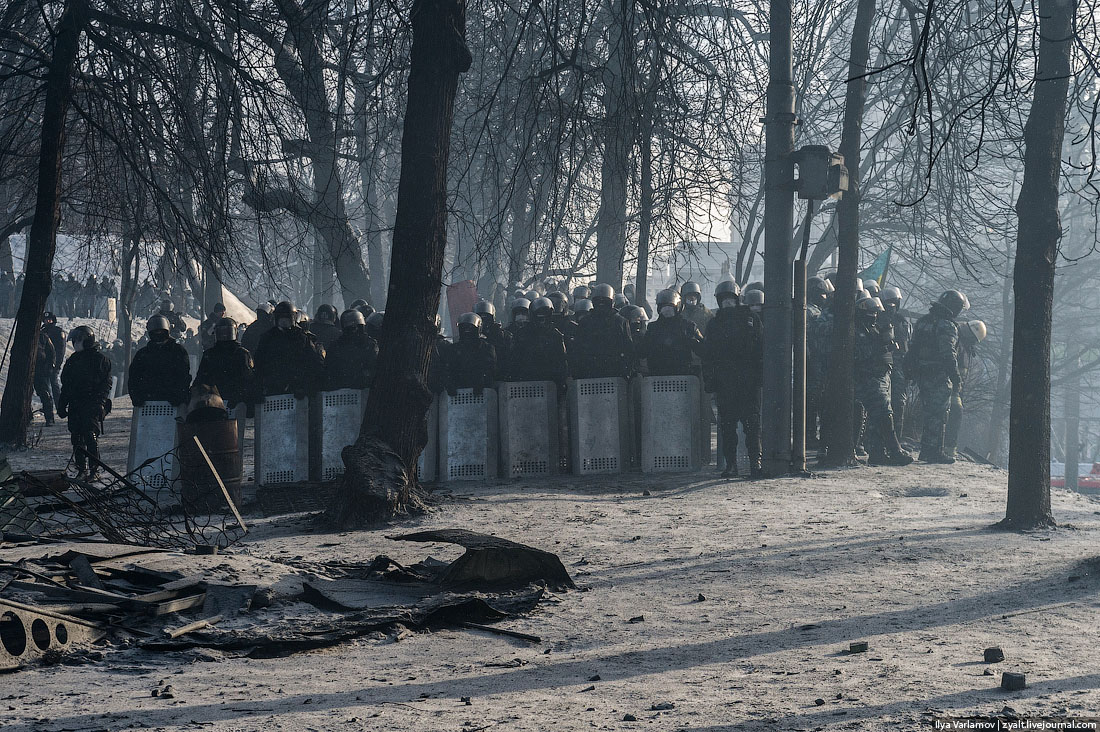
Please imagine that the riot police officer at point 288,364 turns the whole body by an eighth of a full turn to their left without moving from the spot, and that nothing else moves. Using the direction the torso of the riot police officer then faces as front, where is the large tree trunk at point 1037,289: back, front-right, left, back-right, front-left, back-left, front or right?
front

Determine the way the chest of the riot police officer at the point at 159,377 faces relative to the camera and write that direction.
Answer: toward the camera

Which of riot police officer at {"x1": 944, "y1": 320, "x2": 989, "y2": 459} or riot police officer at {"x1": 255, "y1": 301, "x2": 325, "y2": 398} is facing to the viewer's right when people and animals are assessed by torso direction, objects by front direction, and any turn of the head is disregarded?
riot police officer at {"x1": 944, "y1": 320, "x2": 989, "y2": 459}

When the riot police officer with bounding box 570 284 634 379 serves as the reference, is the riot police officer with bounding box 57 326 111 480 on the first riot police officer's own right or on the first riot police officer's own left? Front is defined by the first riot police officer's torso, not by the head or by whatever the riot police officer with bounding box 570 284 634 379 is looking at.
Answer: on the first riot police officer's own right

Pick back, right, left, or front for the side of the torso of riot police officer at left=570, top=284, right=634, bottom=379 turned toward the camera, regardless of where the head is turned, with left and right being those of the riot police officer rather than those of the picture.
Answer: front

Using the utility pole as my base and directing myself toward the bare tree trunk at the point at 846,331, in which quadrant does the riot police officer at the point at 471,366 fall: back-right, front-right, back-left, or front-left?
back-left

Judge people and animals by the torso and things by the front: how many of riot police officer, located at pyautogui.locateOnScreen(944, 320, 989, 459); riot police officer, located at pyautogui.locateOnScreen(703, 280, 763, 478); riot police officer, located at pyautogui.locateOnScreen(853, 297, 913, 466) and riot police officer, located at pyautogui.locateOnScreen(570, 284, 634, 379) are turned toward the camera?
2

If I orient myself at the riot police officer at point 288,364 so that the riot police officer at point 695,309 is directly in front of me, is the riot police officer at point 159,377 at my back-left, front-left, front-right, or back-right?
back-left

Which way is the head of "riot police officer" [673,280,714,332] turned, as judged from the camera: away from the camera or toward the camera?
toward the camera

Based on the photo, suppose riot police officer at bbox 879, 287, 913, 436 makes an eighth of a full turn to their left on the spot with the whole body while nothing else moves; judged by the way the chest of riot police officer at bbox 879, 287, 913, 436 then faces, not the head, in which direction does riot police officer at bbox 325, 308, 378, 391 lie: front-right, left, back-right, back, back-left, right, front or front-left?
back-right

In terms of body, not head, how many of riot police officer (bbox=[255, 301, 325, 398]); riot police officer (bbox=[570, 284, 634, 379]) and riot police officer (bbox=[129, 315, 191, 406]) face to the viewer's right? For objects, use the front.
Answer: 0

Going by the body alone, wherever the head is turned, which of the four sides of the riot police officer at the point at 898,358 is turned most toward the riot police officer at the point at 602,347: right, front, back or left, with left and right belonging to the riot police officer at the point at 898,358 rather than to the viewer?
right

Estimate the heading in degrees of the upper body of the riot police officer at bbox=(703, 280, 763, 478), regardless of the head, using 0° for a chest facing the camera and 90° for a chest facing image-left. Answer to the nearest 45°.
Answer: approximately 0°

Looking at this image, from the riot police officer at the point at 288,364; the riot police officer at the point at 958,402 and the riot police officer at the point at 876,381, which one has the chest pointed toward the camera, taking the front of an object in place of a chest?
the riot police officer at the point at 288,364

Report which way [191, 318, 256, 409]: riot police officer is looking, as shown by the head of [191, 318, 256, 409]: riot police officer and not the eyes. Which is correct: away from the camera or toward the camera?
toward the camera
